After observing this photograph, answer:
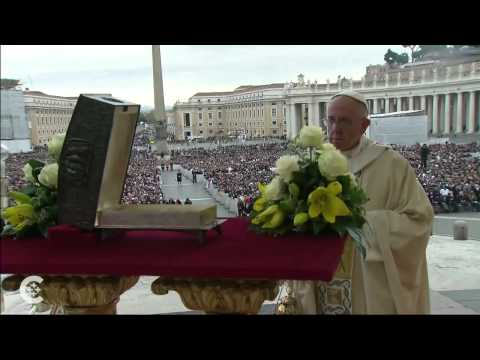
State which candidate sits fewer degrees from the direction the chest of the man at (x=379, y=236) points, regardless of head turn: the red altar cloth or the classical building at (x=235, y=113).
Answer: the red altar cloth

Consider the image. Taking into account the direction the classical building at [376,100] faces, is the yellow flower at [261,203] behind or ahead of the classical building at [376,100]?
ahead

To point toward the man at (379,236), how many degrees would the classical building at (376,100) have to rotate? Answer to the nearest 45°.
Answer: approximately 45° to its left

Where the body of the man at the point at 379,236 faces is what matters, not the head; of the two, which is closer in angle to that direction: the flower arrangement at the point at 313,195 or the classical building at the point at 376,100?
the flower arrangement

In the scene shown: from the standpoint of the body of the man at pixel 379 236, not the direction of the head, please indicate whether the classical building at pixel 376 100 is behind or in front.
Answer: behind

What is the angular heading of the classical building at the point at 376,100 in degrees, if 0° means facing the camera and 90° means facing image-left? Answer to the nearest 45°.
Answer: approximately 45°

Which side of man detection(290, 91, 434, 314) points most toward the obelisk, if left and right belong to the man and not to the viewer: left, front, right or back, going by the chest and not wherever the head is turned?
right

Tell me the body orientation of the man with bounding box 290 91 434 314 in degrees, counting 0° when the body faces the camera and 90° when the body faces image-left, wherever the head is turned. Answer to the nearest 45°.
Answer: approximately 45°

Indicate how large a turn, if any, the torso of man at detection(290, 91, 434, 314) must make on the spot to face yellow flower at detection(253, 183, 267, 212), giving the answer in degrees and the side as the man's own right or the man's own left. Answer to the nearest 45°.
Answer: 0° — they already face it

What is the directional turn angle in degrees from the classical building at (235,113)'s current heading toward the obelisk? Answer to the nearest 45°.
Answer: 0° — it already faces it

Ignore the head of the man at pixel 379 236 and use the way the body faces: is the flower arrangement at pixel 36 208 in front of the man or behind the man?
in front

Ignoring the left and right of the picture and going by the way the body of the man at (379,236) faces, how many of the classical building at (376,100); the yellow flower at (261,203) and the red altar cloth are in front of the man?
2

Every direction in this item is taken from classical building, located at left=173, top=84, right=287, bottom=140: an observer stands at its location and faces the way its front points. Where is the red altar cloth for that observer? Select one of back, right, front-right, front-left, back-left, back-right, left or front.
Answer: front-left

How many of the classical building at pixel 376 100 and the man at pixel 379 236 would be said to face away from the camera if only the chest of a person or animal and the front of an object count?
0
